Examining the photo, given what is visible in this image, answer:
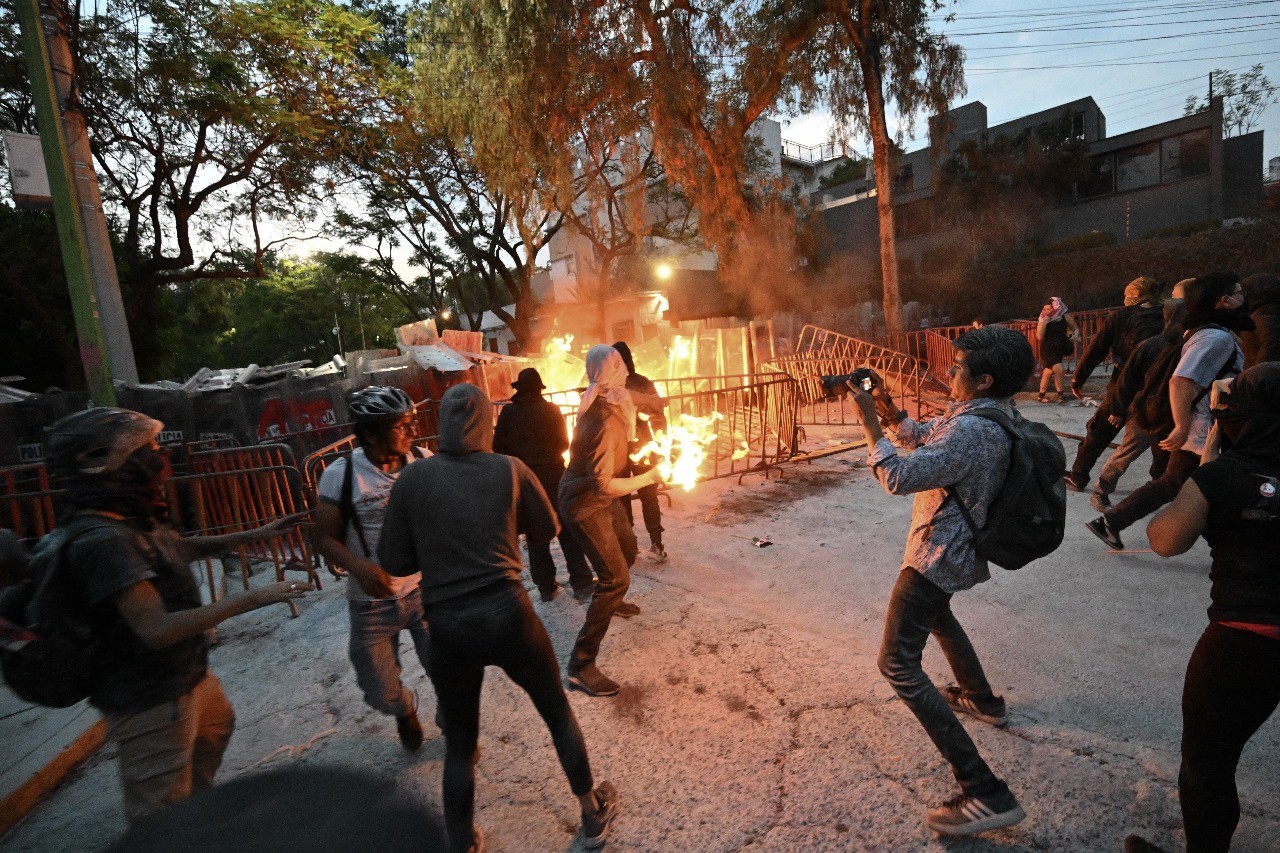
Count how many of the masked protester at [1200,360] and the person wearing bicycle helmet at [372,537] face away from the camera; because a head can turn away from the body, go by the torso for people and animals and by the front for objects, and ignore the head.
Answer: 0

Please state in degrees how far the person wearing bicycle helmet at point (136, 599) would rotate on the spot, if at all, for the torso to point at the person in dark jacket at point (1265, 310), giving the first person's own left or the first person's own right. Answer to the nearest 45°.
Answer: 0° — they already face them

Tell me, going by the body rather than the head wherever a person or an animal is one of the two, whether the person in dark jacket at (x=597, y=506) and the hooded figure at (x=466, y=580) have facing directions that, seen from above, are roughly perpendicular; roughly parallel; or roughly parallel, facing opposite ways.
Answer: roughly perpendicular

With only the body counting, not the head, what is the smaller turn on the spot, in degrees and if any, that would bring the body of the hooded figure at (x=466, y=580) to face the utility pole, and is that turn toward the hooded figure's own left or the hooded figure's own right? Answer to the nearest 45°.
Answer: approximately 45° to the hooded figure's own left

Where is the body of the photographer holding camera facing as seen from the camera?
to the viewer's left

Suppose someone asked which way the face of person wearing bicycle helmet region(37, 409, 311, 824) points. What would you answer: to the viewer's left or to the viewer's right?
to the viewer's right

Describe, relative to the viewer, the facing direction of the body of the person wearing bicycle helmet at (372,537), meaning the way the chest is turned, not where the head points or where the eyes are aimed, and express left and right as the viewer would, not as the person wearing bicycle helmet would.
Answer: facing the viewer and to the right of the viewer

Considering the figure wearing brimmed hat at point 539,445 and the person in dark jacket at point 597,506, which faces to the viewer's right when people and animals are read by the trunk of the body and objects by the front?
the person in dark jacket

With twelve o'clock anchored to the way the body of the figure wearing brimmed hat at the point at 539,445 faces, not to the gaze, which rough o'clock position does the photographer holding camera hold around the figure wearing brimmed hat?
The photographer holding camera is roughly at 5 o'clock from the figure wearing brimmed hat.

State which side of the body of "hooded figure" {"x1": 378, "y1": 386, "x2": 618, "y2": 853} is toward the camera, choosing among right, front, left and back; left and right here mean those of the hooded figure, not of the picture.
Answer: back

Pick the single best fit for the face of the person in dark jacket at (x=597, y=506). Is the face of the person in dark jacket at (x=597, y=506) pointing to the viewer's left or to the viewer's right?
to the viewer's right

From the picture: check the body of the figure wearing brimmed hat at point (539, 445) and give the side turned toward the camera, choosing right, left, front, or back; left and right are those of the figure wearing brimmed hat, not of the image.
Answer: back

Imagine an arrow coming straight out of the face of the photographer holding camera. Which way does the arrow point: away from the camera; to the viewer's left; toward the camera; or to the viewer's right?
to the viewer's left

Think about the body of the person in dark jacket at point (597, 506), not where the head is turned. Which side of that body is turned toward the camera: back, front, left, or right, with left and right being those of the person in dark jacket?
right
